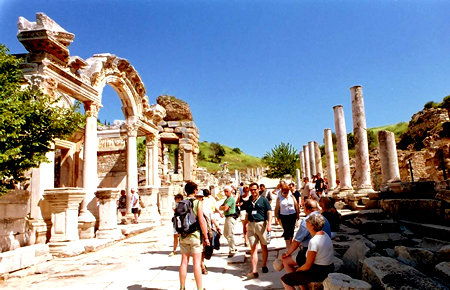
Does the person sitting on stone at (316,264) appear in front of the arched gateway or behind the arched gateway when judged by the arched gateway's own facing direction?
in front

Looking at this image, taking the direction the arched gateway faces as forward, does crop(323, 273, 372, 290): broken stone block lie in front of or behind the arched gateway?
in front

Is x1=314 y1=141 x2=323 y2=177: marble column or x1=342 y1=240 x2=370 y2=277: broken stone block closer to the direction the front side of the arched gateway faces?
the broken stone block

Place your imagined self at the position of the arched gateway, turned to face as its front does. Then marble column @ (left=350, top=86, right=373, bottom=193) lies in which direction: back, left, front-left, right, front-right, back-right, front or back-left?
front-left

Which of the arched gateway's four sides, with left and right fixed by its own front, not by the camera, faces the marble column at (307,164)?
left

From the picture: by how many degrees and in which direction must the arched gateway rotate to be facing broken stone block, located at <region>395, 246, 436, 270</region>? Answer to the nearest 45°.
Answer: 0° — it already faces it

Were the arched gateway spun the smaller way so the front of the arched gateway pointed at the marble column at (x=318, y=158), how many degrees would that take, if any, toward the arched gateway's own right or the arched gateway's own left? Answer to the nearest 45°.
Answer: approximately 90° to the arched gateway's own left

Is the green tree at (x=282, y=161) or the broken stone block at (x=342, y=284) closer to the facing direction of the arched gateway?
the broken stone block

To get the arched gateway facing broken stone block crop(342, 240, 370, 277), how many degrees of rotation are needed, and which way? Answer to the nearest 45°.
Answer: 0° — it already faces it

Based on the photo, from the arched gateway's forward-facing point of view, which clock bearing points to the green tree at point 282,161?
The green tree is roughly at 9 o'clock from the arched gateway.

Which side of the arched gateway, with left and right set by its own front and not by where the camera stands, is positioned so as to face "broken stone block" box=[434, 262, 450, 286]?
front

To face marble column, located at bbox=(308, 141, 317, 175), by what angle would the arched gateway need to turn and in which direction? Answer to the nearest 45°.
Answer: approximately 90° to its left

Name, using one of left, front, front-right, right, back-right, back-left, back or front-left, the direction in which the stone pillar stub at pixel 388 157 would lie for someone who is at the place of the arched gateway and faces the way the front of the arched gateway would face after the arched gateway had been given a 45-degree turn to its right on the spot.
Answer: left

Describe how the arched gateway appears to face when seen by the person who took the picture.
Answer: facing the viewer and to the right of the viewer

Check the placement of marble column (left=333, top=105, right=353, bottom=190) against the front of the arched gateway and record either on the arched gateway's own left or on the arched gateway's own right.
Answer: on the arched gateway's own left
